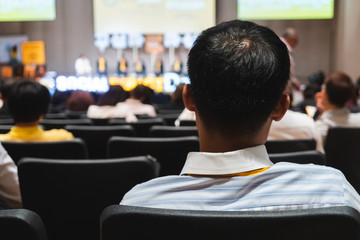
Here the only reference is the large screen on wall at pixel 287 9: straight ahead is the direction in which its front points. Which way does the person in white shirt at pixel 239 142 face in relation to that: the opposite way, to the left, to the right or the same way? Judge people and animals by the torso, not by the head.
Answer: the opposite way

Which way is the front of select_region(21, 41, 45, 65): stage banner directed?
toward the camera

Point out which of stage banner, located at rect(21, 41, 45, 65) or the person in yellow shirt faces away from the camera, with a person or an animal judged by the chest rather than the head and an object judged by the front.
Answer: the person in yellow shirt

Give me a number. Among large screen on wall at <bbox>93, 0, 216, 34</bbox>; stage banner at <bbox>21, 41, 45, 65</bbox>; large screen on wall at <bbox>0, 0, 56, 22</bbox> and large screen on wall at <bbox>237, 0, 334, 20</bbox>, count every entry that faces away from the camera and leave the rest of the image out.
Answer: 0

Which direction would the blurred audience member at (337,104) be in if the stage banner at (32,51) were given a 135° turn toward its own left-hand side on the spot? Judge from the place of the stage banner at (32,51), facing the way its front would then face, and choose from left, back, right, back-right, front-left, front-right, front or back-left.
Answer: back-right

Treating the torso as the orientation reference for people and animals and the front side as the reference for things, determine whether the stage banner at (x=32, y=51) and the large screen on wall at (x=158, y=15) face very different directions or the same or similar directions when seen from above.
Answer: same or similar directions

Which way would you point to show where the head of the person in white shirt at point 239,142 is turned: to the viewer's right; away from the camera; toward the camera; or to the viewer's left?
away from the camera

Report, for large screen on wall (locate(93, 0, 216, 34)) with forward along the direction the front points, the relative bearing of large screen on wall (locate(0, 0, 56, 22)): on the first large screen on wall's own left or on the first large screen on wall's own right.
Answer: on the first large screen on wall's own right

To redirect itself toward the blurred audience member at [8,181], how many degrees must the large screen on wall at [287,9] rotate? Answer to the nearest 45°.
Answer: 0° — it already faces them

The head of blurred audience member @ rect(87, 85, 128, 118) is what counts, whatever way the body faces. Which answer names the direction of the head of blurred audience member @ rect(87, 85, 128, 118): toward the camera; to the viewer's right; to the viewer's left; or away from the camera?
away from the camera

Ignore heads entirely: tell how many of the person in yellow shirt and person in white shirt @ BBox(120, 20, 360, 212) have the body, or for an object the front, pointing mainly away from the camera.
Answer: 2

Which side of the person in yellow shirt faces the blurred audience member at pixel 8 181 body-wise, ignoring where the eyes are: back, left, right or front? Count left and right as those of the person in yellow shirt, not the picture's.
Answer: back

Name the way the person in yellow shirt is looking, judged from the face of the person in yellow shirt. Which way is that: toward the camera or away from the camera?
away from the camera

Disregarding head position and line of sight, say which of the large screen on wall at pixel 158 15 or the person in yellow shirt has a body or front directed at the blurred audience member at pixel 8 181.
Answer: the large screen on wall

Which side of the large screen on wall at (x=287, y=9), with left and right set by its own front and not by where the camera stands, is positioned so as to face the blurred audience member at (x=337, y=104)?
front

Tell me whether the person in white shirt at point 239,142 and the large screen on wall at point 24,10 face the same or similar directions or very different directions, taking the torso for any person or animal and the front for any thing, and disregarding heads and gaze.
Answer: very different directions

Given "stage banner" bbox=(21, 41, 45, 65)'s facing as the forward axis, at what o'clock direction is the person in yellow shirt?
The person in yellow shirt is roughly at 12 o'clock from the stage banner.

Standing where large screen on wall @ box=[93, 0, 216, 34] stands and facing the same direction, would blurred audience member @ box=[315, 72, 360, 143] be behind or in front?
in front

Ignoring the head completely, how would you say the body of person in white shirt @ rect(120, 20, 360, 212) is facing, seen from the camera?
away from the camera

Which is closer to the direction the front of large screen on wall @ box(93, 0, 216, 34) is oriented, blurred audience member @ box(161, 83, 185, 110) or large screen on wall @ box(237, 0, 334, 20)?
the blurred audience member

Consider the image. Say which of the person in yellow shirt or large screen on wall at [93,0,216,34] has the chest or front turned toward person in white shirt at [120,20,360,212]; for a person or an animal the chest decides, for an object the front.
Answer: the large screen on wall
